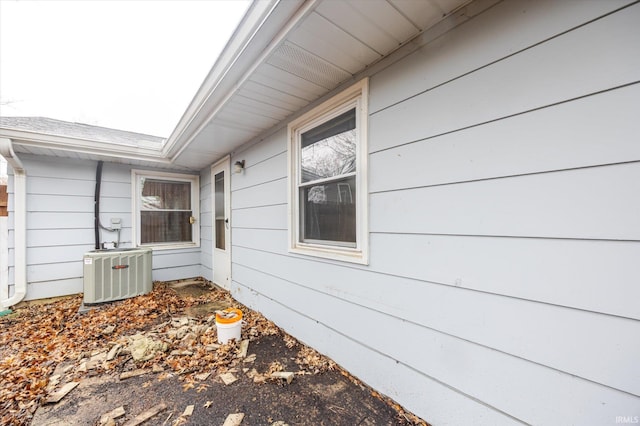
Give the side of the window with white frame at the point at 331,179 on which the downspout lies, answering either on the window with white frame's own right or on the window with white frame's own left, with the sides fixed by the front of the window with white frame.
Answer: on the window with white frame's own right

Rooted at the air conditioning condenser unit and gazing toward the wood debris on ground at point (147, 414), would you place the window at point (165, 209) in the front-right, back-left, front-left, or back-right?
back-left

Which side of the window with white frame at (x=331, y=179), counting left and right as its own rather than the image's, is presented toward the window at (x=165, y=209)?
right

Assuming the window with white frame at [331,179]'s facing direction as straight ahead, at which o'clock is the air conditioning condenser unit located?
The air conditioning condenser unit is roughly at 2 o'clock from the window with white frame.

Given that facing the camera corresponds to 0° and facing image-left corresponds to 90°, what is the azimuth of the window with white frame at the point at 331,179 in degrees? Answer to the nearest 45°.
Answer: approximately 45°
